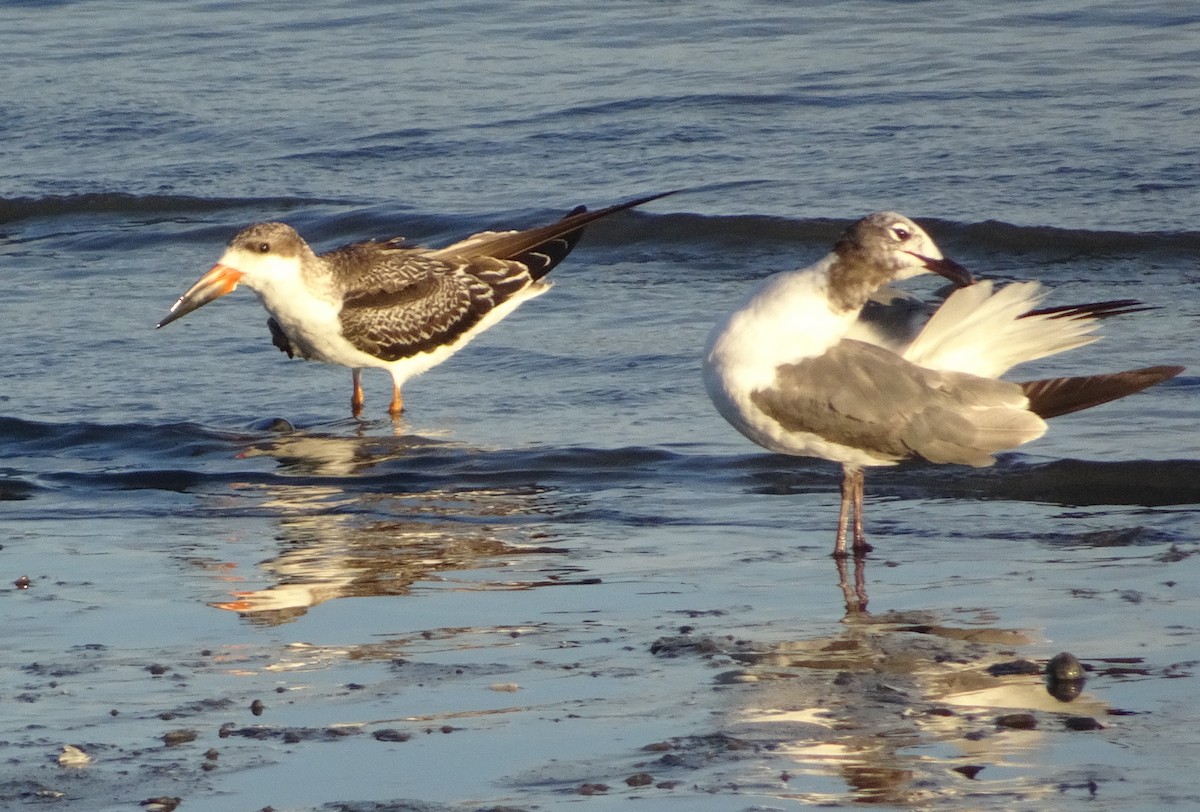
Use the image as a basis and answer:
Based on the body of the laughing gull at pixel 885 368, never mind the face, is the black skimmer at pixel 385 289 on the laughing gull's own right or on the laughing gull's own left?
on the laughing gull's own right

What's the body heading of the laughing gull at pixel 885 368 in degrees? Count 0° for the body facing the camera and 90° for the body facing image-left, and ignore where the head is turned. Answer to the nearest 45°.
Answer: approximately 90°
